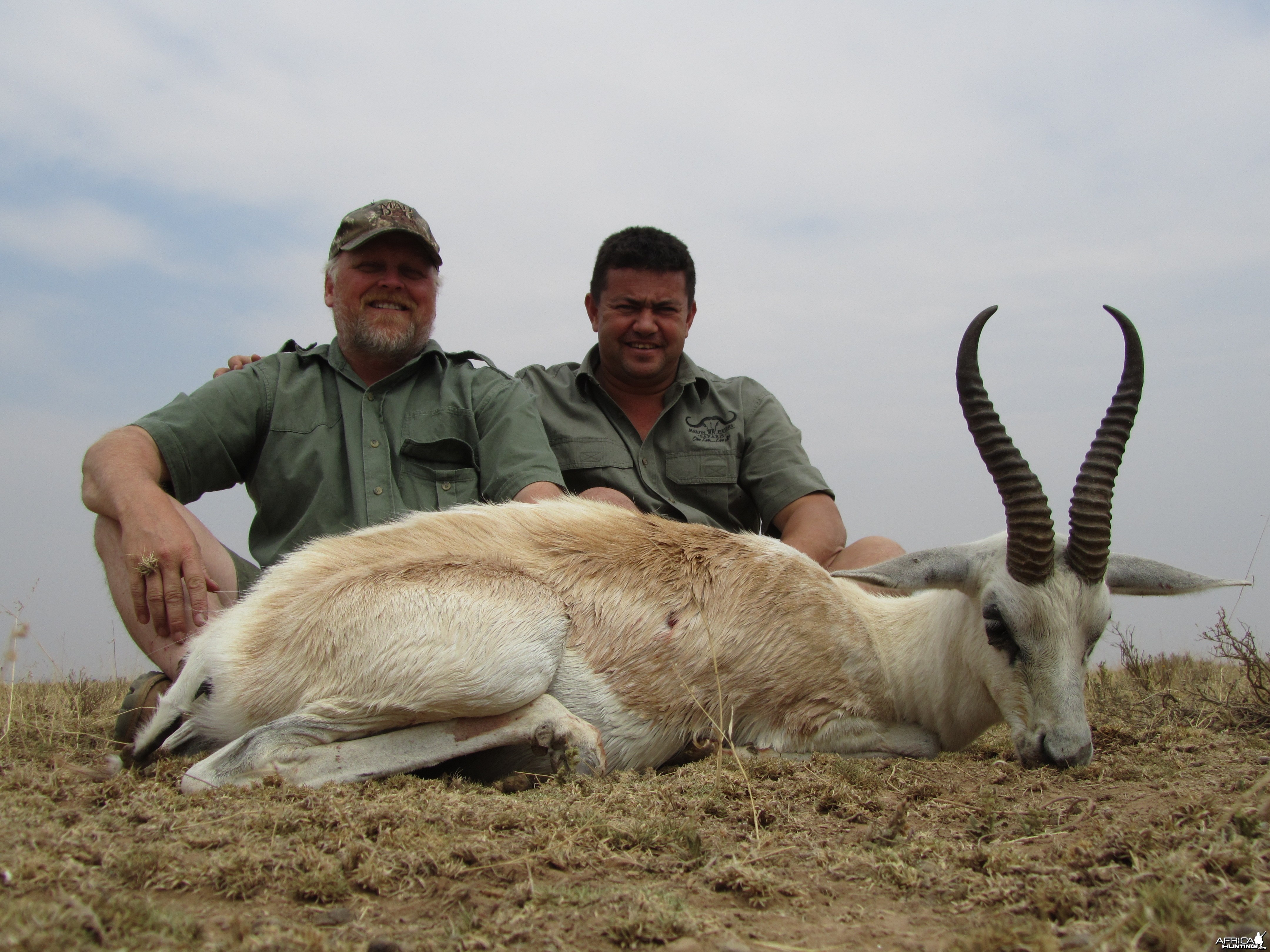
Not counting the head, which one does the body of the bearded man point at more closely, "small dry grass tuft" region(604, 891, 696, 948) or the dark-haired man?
the small dry grass tuft

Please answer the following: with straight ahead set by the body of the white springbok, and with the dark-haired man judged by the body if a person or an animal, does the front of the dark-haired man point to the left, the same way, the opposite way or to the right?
to the right

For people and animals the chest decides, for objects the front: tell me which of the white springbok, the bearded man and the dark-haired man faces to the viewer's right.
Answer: the white springbok

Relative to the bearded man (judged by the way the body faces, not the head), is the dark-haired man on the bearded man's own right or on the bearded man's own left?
on the bearded man's own left

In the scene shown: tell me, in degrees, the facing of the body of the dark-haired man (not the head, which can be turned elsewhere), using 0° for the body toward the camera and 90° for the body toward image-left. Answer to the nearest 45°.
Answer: approximately 0°

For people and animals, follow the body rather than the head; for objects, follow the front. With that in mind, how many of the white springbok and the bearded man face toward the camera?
1

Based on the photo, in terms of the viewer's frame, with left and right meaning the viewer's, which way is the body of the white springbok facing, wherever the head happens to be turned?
facing to the right of the viewer

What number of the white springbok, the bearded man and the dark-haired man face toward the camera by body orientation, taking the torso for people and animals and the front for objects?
2

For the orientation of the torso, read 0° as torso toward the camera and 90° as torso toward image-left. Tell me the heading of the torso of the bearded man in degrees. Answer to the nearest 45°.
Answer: approximately 0°
